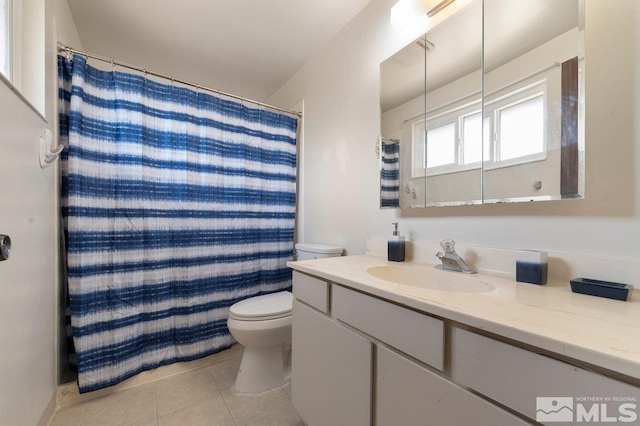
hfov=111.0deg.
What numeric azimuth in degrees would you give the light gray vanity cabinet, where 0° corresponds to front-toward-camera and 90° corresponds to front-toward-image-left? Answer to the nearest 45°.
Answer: approximately 45°

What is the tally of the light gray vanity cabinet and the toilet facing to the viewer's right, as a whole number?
0

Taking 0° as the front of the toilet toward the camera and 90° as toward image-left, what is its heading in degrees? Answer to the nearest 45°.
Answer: approximately 45°

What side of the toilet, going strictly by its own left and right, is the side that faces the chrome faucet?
left

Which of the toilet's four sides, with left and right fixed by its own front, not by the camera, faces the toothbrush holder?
left
